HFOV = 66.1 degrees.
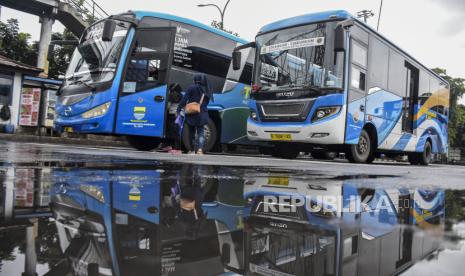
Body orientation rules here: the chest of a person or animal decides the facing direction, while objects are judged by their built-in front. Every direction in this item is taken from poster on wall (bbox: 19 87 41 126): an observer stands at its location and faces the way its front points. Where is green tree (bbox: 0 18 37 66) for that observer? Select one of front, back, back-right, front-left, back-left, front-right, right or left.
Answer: back

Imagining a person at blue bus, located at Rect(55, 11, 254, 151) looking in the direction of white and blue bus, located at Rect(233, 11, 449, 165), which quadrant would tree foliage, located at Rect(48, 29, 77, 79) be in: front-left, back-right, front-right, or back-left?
back-left

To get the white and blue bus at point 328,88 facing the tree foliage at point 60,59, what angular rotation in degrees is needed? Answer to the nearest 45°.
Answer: approximately 90° to its right

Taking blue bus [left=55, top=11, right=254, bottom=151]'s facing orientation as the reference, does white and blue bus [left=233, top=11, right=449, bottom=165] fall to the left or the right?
on its left

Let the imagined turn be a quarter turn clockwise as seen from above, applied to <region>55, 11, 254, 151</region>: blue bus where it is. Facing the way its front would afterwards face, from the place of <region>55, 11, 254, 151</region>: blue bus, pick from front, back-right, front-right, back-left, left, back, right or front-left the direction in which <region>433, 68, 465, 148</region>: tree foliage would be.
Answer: right

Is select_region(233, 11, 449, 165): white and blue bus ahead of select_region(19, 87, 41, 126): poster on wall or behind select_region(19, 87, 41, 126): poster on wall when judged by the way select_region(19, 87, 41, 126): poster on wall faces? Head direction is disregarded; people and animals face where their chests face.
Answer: ahead

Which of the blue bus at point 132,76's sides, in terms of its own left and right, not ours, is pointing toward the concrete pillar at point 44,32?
right

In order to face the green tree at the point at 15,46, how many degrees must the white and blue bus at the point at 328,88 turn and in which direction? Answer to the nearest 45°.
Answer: approximately 90° to its right

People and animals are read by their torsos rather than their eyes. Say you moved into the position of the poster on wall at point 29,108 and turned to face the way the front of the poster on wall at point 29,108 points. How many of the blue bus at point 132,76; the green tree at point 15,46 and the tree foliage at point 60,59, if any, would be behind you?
2

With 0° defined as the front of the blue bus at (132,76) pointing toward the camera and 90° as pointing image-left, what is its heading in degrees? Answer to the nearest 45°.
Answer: approximately 45°

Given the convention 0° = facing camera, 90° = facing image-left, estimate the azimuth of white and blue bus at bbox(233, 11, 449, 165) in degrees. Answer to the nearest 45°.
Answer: approximately 45°
